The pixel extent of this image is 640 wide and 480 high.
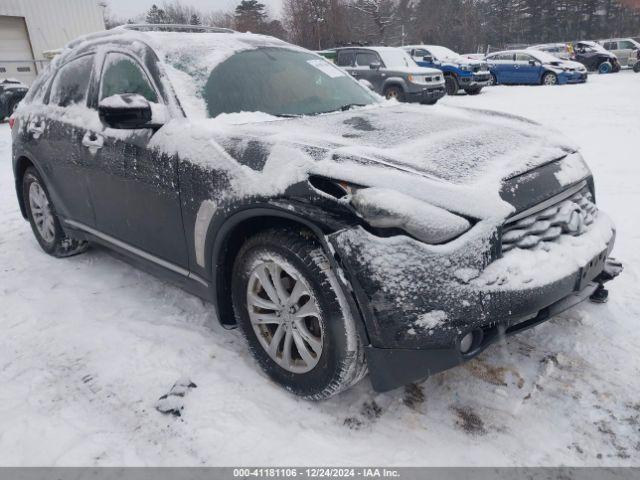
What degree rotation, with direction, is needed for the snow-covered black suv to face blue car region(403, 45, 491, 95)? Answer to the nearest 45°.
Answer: approximately 135° to its left

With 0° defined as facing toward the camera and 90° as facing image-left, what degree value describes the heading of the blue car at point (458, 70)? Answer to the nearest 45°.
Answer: approximately 315°

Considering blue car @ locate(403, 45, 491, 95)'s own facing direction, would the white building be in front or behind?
behind

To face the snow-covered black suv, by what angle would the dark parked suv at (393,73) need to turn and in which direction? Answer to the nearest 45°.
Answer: approximately 45° to its right

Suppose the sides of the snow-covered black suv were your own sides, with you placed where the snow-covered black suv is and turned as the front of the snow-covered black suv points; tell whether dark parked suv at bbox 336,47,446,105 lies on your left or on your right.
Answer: on your left

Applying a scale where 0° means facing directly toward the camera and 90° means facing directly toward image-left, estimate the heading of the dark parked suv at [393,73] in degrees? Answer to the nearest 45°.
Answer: approximately 315°

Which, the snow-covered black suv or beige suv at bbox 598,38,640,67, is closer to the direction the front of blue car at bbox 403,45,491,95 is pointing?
the snow-covered black suv

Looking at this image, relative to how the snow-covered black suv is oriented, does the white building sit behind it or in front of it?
behind

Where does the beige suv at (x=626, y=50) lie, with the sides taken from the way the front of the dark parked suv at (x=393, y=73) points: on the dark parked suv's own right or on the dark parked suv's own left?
on the dark parked suv's own left

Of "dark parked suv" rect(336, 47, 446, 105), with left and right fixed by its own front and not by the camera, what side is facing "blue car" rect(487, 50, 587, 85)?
left
